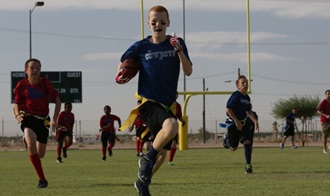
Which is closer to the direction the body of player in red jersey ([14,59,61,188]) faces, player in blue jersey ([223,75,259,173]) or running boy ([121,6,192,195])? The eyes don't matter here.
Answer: the running boy

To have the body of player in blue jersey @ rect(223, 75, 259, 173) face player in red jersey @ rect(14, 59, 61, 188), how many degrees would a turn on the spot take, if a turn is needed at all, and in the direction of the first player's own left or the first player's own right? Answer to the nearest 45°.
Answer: approximately 90° to the first player's own right

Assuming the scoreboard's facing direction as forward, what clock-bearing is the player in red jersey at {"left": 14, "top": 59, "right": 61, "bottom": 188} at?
The player in red jersey is roughly at 12 o'clock from the scoreboard.

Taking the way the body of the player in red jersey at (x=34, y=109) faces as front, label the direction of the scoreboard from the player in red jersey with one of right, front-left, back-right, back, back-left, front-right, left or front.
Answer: back

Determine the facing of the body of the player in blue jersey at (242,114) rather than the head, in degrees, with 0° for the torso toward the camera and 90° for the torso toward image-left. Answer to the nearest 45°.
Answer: approximately 315°

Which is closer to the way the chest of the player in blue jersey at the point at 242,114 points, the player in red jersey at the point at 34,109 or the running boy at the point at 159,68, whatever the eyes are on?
the running boy

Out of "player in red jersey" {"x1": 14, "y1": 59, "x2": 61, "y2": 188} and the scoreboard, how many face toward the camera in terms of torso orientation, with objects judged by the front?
2
